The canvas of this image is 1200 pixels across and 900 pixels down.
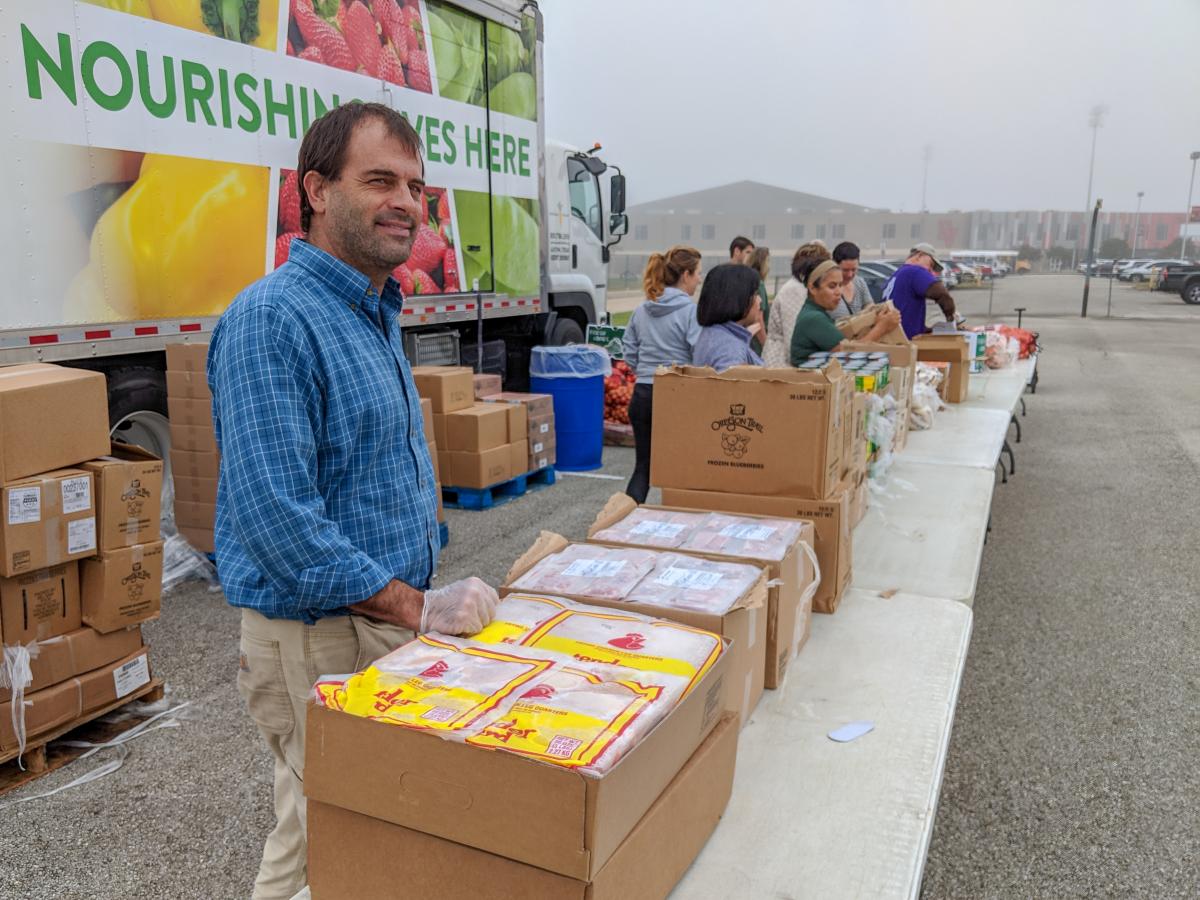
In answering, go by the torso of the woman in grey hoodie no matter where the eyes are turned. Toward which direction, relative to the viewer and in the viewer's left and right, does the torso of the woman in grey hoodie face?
facing away from the viewer and to the right of the viewer

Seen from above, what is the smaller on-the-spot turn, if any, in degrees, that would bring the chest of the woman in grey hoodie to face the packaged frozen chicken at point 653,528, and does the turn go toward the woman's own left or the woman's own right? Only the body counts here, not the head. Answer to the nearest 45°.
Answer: approximately 135° to the woman's own right

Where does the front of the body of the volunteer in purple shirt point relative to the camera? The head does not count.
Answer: to the viewer's right

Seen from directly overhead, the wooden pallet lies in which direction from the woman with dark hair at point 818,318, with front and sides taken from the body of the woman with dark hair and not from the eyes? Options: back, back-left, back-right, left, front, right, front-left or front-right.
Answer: back-right

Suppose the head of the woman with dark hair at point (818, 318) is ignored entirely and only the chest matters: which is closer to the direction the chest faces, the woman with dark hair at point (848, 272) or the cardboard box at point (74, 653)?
the woman with dark hair

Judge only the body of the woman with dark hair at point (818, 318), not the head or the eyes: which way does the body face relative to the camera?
to the viewer's right

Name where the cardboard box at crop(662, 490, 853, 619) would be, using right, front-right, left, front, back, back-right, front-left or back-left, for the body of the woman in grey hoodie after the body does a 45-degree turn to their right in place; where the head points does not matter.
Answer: right

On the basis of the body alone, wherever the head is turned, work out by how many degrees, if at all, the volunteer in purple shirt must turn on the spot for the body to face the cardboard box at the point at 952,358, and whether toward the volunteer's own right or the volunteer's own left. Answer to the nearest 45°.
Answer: approximately 90° to the volunteer's own right

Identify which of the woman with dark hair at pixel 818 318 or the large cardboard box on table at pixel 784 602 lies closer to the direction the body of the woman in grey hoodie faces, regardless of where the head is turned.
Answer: the woman with dark hair

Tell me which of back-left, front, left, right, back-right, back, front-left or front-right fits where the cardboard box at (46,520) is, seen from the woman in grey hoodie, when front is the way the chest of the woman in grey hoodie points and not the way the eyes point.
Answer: back
